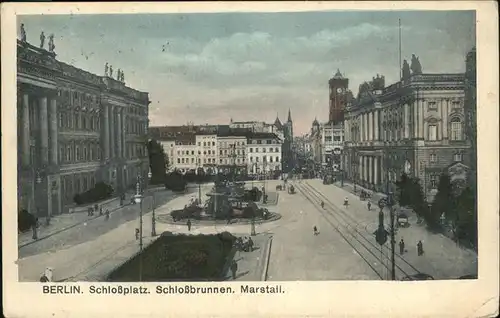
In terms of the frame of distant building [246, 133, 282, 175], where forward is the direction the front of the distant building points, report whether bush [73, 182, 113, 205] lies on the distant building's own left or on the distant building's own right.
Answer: on the distant building's own right
